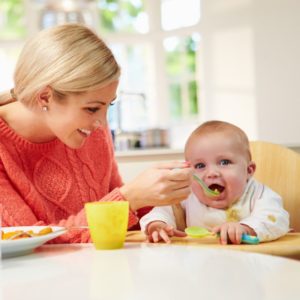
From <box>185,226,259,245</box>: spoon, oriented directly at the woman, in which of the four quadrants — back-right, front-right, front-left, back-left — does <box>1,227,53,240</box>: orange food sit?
front-left

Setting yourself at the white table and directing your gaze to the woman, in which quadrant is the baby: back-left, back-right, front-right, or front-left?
front-right

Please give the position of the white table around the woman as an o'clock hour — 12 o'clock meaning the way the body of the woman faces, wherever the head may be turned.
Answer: The white table is roughly at 1 o'clock from the woman.

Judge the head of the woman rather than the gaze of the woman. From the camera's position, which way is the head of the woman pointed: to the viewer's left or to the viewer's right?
to the viewer's right

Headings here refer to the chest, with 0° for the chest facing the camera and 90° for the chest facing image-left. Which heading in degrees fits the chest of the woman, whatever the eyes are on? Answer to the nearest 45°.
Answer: approximately 315°
